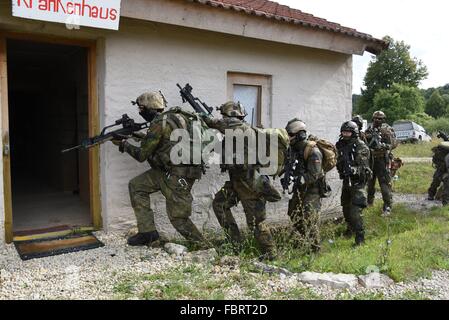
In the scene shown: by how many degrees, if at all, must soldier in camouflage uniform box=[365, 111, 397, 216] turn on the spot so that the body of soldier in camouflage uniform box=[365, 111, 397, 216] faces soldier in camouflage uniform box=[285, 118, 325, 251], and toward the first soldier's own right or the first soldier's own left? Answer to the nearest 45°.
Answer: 0° — they already face them

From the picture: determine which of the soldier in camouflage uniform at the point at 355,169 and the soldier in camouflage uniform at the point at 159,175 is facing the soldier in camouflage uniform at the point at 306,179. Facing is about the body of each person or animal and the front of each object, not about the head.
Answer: the soldier in camouflage uniform at the point at 355,169

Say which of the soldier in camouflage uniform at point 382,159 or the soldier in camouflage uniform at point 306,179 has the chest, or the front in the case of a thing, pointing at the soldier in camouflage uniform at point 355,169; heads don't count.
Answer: the soldier in camouflage uniform at point 382,159

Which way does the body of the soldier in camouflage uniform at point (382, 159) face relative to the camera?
toward the camera

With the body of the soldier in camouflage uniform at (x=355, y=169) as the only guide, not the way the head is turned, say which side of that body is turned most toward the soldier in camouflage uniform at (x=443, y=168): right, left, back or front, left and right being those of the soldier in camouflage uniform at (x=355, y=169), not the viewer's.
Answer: back

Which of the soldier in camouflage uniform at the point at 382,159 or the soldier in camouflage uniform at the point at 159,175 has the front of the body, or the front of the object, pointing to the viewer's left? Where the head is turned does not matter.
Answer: the soldier in camouflage uniform at the point at 159,175

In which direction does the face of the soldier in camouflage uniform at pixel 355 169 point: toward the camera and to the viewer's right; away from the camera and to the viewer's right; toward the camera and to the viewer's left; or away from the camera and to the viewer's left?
toward the camera and to the viewer's left

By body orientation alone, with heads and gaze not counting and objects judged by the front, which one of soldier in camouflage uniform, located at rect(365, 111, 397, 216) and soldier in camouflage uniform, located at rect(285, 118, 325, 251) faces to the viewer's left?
soldier in camouflage uniform, located at rect(285, 118, 325, 251)

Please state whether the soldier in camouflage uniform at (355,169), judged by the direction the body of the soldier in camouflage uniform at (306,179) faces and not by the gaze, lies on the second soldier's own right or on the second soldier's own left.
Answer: on the second soldier's own right

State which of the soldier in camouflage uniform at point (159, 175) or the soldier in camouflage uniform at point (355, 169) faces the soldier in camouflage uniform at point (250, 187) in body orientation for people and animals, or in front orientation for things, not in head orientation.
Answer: the soldier in camouflage uniform at point (355, 169)

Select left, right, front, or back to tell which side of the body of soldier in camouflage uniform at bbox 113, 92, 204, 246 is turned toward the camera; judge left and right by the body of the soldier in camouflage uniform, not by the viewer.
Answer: left

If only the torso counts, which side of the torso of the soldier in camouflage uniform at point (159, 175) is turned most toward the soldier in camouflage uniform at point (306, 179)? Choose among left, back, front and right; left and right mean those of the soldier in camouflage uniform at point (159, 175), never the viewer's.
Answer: back

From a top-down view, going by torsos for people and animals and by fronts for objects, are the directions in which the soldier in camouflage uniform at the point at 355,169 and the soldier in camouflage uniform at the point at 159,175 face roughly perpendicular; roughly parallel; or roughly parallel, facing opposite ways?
roughly parallel

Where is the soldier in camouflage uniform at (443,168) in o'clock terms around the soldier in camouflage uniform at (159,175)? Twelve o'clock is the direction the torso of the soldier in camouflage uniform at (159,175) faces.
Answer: the soldier in camouflage uniform at (443,168) is roughly at 5 o'clock from the soldier in camouflage uniform at (159,175).

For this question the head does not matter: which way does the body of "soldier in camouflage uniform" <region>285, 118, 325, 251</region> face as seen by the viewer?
to the viewer's left

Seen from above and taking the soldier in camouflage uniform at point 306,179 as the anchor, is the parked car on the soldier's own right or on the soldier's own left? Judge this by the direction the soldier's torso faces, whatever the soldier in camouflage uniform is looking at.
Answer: on the soldier's own right

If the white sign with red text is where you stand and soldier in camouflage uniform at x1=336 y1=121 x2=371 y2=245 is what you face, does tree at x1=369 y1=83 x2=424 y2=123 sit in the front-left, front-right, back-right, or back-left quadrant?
front-left

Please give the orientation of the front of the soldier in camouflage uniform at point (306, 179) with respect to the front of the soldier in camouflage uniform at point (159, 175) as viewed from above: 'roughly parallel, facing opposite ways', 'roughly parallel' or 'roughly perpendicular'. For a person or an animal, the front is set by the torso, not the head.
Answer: roughly parallel

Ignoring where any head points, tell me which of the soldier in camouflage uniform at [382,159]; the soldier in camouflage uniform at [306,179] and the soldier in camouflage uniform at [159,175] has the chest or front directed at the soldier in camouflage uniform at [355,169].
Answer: the soldier in camouflage uniform at [382,159]
